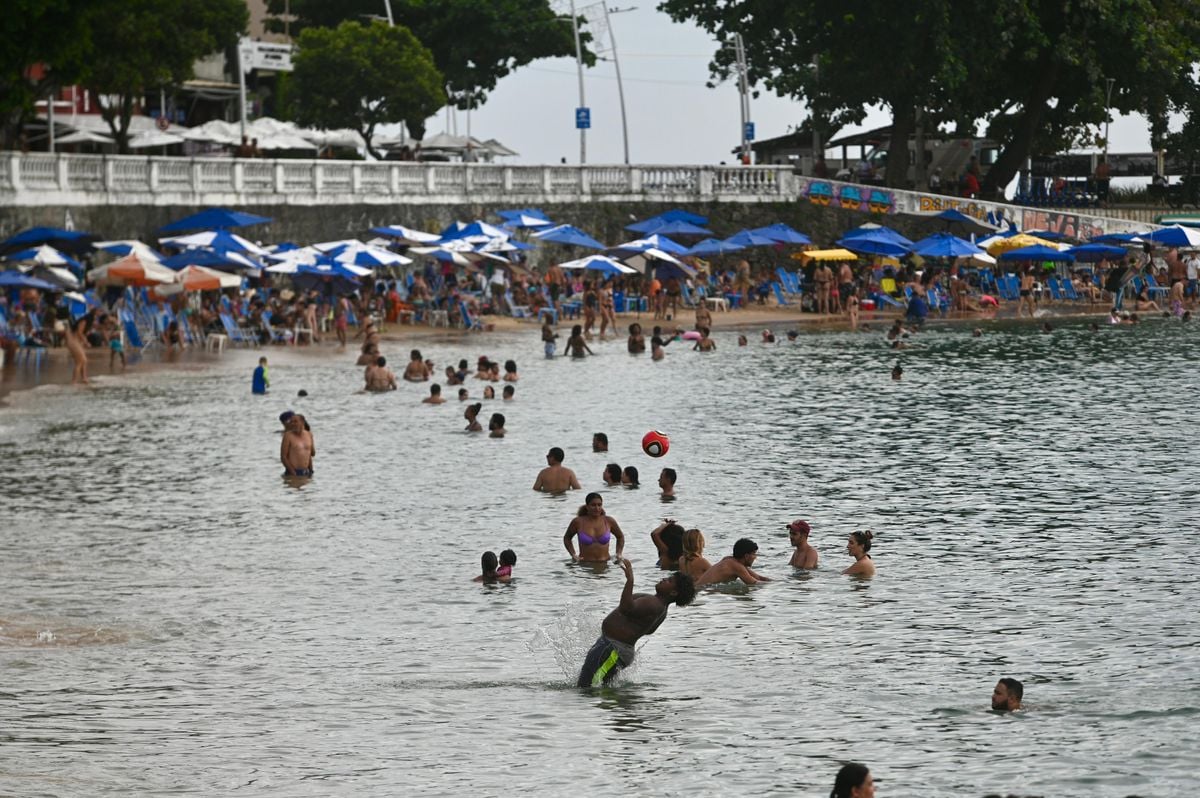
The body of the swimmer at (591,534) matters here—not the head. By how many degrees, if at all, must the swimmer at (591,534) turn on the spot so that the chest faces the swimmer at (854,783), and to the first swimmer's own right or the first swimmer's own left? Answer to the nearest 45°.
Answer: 0° — they already face them

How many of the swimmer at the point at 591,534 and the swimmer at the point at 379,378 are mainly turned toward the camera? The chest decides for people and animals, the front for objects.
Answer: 1

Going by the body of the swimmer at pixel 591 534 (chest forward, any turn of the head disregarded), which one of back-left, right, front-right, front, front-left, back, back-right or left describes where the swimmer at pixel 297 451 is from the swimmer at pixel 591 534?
back-right

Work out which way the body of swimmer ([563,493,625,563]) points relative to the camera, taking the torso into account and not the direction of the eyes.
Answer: toward the camera

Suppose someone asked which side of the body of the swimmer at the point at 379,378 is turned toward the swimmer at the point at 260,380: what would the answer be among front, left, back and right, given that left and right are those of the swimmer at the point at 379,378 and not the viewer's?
left

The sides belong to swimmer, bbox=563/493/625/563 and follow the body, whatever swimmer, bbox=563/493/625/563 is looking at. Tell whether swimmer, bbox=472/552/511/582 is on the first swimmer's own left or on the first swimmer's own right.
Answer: on the first swimmer's own right

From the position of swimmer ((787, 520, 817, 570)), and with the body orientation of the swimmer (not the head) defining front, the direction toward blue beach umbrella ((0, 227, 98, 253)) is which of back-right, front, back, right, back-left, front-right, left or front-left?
right

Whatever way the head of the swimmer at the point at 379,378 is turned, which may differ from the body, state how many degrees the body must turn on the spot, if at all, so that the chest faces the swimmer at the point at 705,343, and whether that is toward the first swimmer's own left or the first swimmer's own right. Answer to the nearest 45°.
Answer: approximately 45° to the first swimmer's own right

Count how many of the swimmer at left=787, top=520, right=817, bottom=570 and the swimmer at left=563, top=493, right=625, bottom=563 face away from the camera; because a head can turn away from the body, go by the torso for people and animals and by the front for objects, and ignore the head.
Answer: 0

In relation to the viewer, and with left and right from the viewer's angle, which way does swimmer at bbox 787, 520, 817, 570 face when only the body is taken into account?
facing the viewer and to the left of the viewer

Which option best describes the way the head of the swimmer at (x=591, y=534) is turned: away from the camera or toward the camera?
toward the camera

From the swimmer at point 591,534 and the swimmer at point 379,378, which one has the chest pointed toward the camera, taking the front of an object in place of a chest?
the swimmer at point 591,534

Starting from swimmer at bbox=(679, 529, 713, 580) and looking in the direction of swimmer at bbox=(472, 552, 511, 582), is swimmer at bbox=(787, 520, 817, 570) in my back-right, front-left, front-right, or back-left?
back-right

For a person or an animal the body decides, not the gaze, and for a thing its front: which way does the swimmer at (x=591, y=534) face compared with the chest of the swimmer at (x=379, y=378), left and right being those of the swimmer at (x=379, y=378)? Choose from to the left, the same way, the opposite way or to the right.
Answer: the opposite way

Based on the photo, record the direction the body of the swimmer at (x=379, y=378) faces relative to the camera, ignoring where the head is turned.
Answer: away from the camera

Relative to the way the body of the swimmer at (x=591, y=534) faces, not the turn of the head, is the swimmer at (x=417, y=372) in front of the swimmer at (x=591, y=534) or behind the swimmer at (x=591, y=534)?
behind
